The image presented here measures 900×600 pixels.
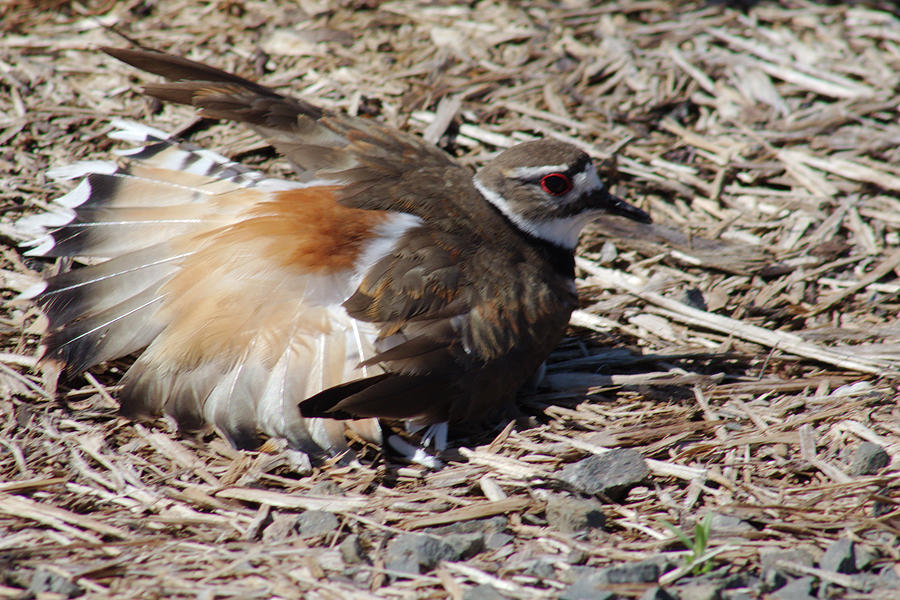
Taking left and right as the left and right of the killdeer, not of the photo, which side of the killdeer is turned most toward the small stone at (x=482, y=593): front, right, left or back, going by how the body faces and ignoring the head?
right

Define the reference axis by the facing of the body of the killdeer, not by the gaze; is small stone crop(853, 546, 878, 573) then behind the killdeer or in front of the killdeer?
in front

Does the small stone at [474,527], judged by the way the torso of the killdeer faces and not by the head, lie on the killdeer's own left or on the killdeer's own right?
on the killdeer's own right

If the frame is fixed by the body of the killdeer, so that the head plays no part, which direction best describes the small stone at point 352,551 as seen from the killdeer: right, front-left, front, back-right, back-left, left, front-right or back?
right

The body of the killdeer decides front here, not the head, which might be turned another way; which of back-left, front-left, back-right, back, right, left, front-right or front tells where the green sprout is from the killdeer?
front-right

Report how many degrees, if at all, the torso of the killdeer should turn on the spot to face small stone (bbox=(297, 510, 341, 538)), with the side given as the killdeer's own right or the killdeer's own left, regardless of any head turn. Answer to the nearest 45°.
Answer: approximately 90° to the killdeer's own right

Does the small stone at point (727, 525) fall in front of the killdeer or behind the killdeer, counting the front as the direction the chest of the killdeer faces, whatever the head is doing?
in front

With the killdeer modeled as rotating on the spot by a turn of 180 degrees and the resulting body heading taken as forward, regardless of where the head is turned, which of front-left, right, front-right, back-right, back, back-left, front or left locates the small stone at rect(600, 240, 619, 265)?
back-right

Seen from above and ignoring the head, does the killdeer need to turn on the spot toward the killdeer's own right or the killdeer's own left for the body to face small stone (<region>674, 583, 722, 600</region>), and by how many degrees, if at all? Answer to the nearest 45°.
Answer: approximately 45° to the killdeer's own right

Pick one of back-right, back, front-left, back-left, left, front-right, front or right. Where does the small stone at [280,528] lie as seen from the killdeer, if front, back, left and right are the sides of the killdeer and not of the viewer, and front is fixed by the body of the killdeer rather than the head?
right

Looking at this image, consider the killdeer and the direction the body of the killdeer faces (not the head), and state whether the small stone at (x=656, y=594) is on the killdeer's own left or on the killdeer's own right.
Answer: on the killdeer's own right

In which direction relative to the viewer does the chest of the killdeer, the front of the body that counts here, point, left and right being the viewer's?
facing to the right of the viewer

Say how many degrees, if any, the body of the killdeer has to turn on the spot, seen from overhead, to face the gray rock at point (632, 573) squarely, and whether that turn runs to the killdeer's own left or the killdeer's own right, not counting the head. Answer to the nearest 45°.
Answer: approximately 45° to the killdeer's own right
